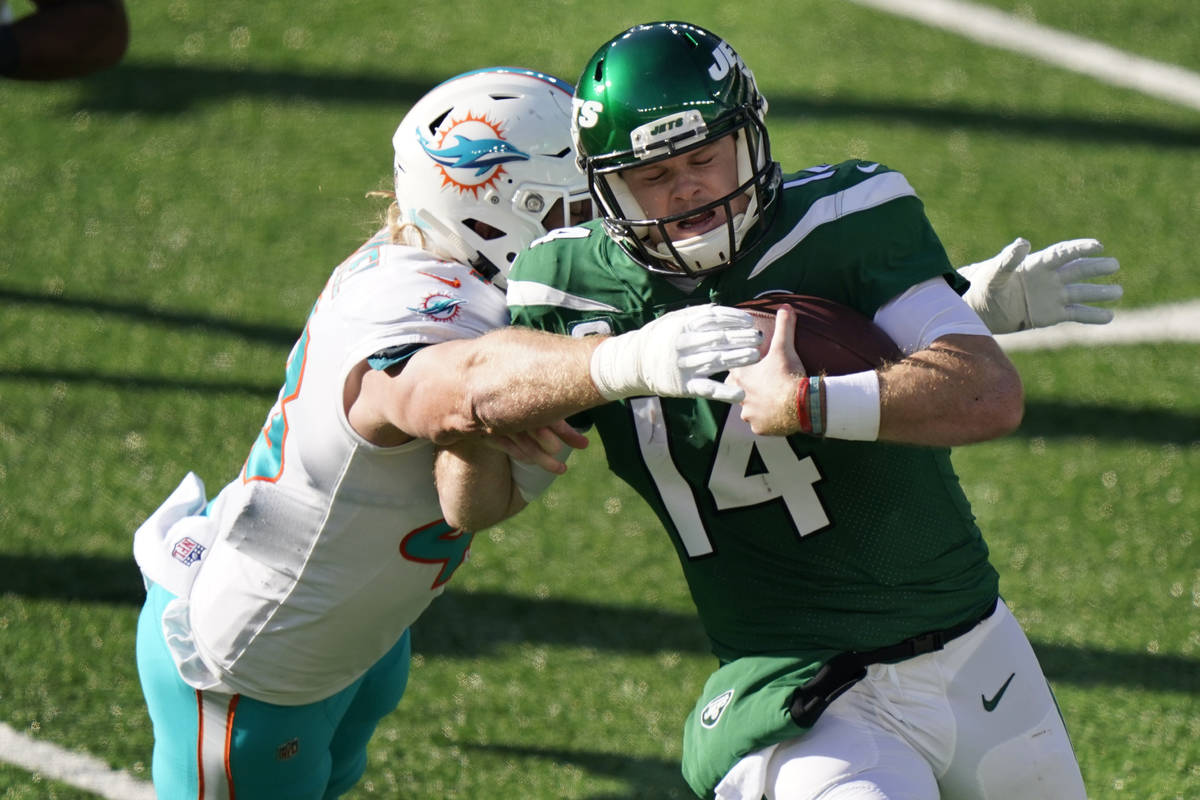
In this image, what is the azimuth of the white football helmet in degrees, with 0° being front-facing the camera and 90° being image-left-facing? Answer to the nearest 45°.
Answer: approximately 270°

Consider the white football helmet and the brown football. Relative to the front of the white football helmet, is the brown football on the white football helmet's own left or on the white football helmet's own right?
on the white football helmet's own right
